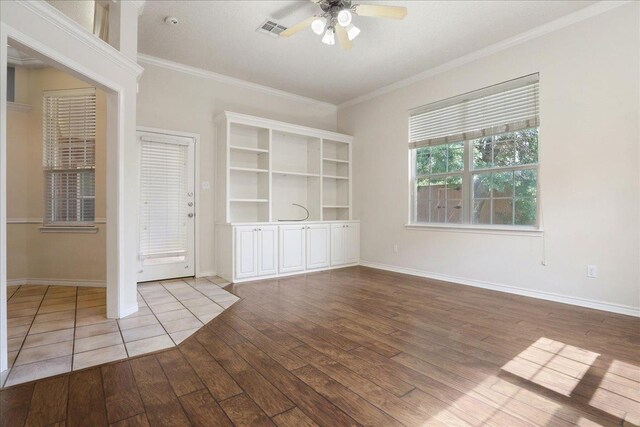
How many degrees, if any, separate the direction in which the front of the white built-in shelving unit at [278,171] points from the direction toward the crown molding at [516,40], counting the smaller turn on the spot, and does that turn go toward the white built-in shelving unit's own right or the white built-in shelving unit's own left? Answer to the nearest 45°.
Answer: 0° — it already faces it

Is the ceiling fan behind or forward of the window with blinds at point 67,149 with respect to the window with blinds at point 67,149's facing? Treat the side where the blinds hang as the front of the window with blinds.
forward

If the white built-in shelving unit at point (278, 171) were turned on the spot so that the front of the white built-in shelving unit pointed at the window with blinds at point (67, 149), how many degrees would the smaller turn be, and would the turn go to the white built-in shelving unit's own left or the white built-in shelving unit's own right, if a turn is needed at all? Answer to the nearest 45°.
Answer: approximately 135° to the white built-in shelving unit's own right

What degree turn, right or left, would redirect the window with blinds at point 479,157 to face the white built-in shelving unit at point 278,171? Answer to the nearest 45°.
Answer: approximately 45° to its right

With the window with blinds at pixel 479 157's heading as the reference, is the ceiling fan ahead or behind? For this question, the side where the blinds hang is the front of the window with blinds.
ahead

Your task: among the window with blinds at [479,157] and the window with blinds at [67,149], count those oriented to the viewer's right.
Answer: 0

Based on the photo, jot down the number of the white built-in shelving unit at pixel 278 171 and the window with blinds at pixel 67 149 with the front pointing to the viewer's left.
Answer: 0

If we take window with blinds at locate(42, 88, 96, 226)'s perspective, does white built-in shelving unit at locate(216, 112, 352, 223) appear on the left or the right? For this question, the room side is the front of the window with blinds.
on its left

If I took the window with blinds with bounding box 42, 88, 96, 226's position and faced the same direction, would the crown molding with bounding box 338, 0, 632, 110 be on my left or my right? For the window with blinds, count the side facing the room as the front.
on my left

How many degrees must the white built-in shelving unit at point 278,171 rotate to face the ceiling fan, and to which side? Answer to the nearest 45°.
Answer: approximately 45° to its right

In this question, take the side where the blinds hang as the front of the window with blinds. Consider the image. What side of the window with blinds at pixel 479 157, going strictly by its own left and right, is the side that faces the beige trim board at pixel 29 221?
front

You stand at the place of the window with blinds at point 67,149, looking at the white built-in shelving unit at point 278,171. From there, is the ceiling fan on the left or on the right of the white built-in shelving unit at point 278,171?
right

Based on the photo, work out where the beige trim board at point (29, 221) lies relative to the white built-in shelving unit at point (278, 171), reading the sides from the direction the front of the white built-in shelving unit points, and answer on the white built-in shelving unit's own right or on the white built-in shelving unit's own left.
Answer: on the white built-in shelving unit's own right

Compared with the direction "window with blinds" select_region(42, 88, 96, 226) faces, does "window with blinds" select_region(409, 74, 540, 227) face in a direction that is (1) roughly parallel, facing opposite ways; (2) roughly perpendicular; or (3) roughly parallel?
roughly perpendicular
